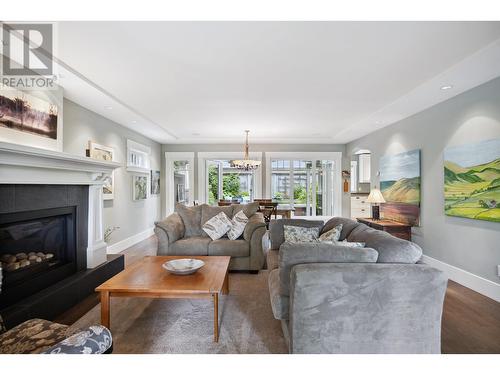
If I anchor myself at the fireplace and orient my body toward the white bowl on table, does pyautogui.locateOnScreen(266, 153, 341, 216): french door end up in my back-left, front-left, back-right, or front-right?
front-left

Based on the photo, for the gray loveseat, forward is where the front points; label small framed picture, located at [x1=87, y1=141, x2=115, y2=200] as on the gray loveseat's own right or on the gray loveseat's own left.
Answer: on the gray loveseat's own right

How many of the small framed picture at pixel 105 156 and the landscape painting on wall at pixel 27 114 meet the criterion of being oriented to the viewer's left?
0

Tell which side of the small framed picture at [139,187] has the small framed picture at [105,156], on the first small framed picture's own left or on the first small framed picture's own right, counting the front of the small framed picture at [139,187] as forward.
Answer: on the first small framed picture's own right

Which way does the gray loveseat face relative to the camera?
toward the camera

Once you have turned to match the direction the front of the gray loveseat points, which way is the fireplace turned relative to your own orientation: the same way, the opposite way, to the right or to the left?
to the left

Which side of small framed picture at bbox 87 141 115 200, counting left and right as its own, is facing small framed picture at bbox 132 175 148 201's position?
left

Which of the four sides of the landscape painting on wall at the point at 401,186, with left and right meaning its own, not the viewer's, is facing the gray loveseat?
front

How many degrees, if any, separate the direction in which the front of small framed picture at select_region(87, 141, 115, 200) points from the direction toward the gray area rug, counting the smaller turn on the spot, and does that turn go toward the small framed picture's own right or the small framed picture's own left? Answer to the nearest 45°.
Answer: approximately 45° to the small framed picture's own right

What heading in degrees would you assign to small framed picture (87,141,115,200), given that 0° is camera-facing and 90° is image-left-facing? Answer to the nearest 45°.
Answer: approximately 315°

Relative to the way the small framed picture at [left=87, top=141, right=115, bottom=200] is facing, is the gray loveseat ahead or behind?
ahead

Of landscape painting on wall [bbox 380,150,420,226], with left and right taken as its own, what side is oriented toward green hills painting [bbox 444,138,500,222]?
left

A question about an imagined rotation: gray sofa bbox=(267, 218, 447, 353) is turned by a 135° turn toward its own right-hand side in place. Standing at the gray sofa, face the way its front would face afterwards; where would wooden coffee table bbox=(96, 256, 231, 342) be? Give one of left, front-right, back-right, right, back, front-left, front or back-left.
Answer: back-left

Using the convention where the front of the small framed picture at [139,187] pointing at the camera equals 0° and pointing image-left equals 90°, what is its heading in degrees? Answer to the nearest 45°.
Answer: approximately 315°

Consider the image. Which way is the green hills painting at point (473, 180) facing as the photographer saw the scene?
facing the viewer and to the left of the viewer

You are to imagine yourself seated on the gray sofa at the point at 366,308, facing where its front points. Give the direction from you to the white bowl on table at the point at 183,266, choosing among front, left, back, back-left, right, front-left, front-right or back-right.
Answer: front

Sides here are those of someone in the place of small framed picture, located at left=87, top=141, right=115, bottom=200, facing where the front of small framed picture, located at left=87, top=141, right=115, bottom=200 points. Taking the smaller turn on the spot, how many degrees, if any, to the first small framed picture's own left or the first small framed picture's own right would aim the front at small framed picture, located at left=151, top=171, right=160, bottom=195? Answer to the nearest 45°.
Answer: approximately 90° to the first small framed picture's own left
